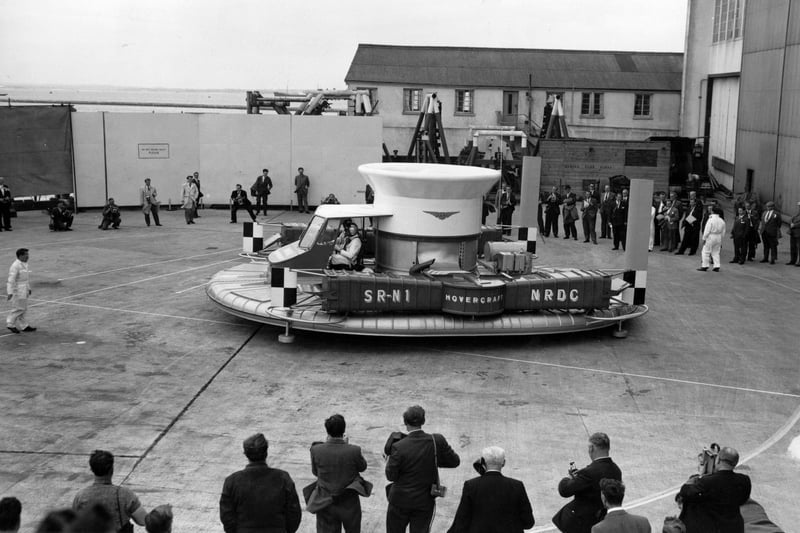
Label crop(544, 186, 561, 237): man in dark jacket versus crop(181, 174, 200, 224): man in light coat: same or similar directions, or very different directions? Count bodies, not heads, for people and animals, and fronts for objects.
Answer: same or similar directions

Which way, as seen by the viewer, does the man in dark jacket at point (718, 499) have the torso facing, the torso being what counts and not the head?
away from the camera

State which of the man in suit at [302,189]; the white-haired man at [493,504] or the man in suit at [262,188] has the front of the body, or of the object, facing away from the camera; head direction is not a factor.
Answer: the white-haired man

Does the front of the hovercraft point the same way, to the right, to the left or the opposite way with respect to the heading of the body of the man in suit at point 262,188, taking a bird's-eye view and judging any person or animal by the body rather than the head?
to the right

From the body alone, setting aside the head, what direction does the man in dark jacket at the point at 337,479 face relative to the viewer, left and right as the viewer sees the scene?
facing away from the viewer

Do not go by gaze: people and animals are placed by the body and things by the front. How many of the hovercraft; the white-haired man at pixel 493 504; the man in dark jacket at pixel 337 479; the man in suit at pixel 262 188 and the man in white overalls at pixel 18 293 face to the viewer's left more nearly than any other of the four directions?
1

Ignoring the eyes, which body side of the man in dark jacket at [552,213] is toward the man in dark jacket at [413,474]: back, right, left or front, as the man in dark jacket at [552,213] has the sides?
front

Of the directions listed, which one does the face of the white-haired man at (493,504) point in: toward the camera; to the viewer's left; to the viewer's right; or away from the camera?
away from the camera

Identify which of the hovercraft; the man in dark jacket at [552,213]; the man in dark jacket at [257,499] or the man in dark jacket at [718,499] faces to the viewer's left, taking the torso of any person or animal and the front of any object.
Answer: the hovercraft

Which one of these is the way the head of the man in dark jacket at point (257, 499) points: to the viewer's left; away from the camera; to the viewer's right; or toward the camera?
away from the camera

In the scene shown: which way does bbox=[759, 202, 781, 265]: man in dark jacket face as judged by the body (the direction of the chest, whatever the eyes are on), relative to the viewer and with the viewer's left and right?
facing the viewer and to the left of the viewer

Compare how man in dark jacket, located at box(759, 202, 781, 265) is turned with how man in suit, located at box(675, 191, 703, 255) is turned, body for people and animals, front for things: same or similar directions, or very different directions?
same or similar directions

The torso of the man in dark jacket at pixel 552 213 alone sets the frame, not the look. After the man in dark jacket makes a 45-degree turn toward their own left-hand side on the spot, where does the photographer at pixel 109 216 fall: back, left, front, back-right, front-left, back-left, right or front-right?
back-right

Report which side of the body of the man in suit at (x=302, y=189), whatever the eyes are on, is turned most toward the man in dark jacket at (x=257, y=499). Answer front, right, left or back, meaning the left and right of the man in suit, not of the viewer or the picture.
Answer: front

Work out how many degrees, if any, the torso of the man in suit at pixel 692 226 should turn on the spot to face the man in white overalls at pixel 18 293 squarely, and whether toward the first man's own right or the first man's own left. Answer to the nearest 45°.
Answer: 0° — they already face them

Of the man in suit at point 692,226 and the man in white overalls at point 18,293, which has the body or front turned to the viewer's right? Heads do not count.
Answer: the man in white overalls

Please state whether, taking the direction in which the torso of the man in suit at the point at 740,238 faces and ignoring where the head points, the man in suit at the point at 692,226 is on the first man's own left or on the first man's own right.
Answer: on the first man's own right

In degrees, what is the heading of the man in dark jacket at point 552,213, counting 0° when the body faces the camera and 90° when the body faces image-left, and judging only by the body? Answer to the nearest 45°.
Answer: approximately 0°

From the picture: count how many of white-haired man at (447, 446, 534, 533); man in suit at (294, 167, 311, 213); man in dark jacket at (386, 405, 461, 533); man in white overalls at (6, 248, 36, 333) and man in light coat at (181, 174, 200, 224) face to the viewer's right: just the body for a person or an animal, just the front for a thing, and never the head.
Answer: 1

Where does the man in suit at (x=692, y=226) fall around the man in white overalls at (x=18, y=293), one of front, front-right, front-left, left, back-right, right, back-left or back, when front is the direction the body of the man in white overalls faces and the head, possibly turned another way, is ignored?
front

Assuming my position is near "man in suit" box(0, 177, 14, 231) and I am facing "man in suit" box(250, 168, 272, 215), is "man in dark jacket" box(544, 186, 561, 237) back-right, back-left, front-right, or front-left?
front-right
